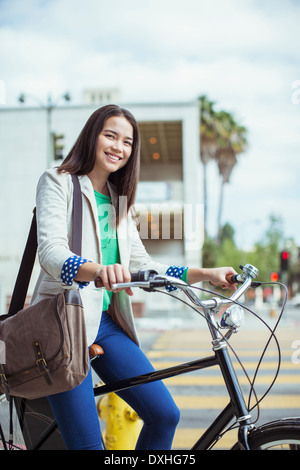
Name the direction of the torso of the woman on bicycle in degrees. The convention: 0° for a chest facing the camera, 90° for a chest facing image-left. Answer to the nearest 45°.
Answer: approximately 315°

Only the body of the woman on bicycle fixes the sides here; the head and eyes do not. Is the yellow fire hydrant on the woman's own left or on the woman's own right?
on the woman's own left

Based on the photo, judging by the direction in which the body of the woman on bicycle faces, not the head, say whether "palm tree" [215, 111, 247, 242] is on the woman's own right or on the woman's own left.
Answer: on the woman's own left

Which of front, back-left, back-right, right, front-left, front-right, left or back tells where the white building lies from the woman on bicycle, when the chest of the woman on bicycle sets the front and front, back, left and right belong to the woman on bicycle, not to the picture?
back-left

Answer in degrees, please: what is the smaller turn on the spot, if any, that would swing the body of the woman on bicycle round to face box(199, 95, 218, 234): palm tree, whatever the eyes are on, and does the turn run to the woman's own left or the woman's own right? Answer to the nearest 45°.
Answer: approximately 135° to the woman's own left
